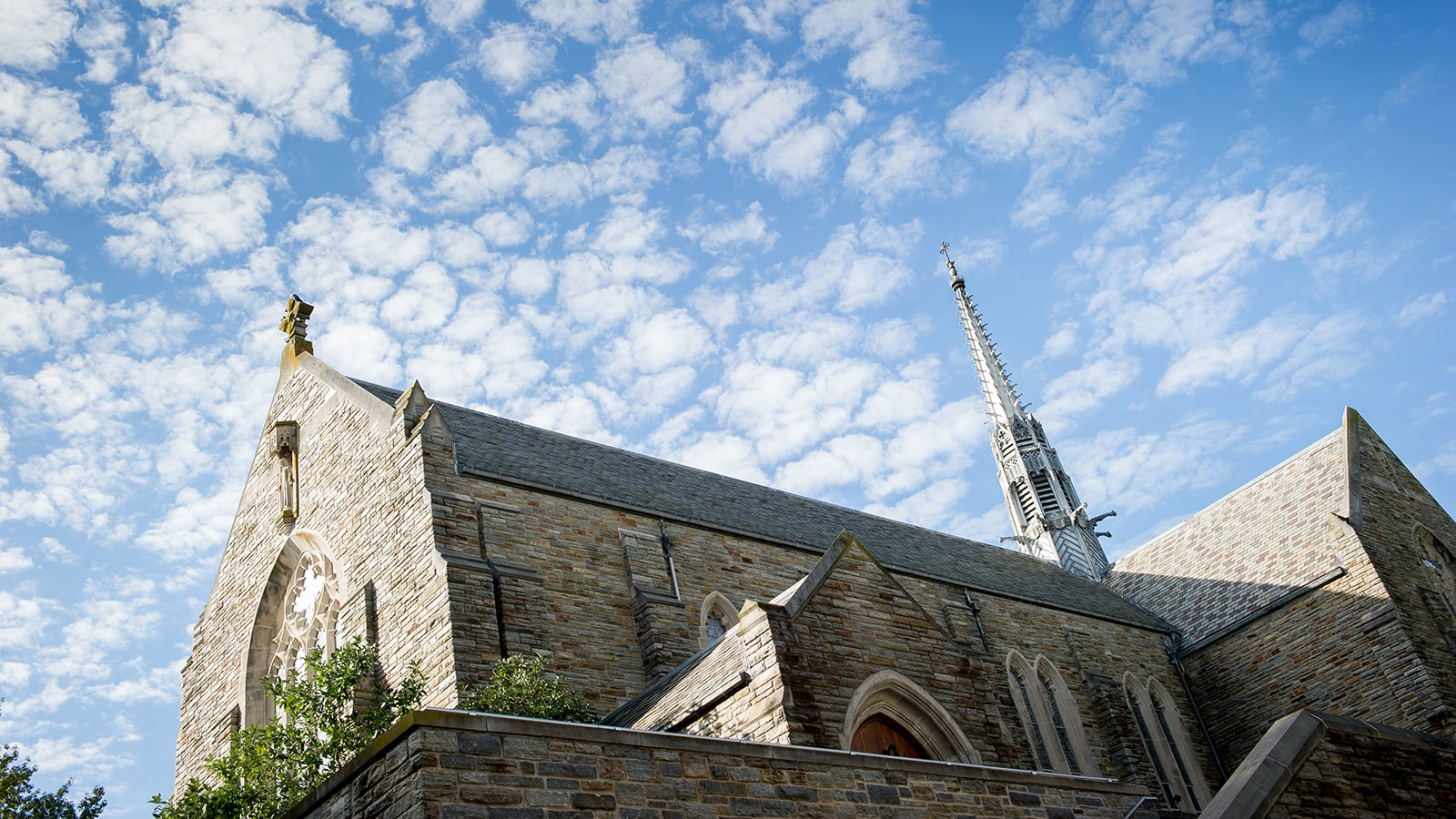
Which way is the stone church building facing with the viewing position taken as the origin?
facing the viewer and to the left of the viewer
